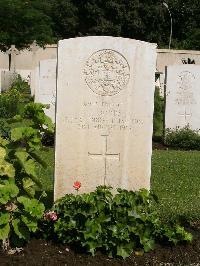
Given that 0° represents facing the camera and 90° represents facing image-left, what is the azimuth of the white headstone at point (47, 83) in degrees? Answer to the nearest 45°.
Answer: approximately 0°

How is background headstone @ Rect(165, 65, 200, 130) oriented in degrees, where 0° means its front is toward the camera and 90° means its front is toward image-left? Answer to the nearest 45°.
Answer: approximately 0°

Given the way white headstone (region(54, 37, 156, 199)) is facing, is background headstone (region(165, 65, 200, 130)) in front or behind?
behind

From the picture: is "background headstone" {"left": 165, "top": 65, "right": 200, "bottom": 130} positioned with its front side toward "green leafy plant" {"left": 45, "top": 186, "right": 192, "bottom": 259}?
yes

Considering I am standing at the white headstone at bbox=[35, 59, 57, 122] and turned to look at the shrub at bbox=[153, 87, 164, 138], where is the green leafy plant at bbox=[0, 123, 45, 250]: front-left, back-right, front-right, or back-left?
back-right

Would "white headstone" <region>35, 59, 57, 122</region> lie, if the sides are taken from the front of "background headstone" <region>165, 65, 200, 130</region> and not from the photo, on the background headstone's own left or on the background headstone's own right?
on the background headstone's own right
